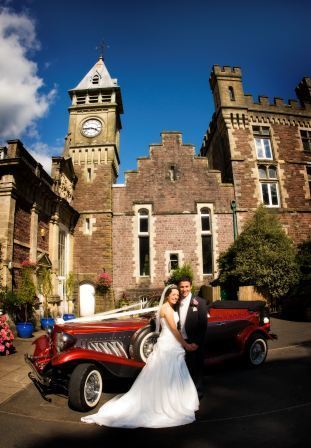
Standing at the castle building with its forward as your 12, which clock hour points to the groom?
The groom is roughly at 12 o'clock from the castle building.

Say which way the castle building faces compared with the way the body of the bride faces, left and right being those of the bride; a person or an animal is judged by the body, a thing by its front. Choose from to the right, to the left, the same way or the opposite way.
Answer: to the right

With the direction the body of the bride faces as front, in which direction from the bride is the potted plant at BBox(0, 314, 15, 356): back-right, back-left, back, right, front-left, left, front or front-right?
back-left

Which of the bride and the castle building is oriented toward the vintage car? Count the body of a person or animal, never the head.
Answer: the castle building

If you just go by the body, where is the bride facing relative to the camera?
to the viewer's right

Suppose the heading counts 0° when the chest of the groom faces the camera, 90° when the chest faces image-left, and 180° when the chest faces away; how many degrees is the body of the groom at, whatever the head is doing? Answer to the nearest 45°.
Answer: approximately 45°

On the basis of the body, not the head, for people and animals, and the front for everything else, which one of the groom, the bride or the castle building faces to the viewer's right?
the bride
